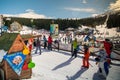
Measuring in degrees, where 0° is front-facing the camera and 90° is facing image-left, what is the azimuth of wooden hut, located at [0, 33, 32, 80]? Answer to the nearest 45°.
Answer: approximately 315°

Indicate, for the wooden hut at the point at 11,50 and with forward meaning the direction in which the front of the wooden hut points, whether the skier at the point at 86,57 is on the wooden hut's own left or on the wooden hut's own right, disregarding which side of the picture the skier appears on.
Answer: on the wooden hut's own left
